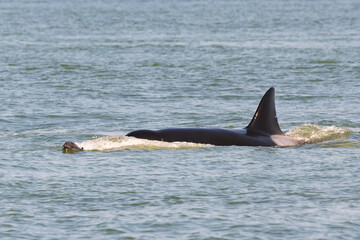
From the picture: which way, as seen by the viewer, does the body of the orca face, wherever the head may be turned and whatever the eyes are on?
to the viewer's left
